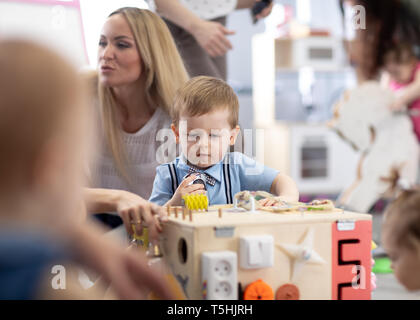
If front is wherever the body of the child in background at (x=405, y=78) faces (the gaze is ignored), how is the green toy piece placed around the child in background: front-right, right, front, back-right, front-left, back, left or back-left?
front-left

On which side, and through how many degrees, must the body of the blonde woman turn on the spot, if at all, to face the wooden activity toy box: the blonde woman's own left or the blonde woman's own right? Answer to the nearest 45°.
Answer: approximately 45° to the blonde woman's own left

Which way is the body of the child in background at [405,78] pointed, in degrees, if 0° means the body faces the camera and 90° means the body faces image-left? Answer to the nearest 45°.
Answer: approximately 45°

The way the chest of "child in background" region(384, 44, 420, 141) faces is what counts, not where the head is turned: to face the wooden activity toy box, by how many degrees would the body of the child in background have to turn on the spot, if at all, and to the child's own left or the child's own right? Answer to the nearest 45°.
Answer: approximately 45° to the child's own left

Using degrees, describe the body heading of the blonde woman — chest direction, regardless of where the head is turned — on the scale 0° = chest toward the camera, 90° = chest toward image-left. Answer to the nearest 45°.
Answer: approximately 45°

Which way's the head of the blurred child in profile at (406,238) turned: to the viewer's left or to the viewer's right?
to the viewer's left

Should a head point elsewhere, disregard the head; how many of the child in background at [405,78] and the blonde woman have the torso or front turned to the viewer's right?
0

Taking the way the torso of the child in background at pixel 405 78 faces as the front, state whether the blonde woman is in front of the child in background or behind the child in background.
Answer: in front

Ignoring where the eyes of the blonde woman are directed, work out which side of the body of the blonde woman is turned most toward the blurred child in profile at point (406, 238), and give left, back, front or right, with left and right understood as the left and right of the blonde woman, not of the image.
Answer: left

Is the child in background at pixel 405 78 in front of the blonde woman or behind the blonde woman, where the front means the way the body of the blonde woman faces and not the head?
behind
